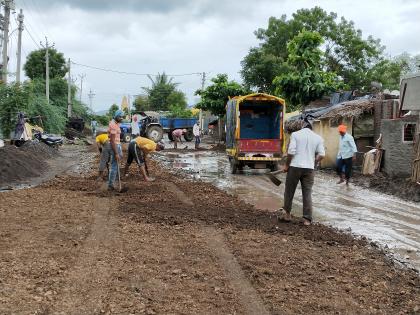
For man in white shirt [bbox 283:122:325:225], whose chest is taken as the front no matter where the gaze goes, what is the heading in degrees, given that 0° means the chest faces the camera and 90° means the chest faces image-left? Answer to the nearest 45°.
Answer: approximately 180°

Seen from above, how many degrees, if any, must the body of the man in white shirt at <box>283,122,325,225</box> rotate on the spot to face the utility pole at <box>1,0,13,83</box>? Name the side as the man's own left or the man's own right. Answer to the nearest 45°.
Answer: approximately 45° to the man's own left

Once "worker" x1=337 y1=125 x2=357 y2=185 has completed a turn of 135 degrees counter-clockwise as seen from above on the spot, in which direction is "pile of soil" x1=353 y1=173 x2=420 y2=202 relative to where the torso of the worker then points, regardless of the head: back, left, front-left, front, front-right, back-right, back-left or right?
front

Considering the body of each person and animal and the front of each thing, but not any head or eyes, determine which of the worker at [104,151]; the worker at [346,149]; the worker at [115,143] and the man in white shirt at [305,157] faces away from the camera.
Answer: the man in white shirt

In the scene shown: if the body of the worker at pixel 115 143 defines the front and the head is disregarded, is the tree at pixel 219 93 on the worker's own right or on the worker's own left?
on the worker's own left

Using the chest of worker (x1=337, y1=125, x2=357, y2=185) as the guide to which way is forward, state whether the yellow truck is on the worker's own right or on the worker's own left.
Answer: on the worker's own right

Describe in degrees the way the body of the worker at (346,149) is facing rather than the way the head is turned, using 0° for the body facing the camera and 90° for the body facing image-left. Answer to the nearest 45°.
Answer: approximately 45°
